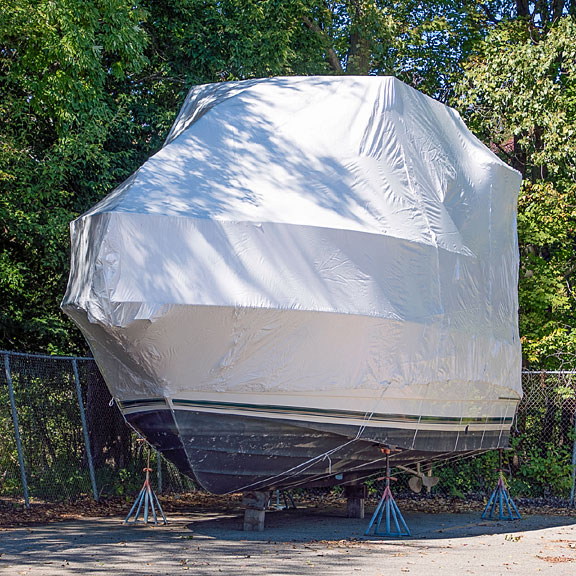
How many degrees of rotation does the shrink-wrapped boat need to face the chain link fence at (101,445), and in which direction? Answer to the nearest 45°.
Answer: approximately 90° to its right

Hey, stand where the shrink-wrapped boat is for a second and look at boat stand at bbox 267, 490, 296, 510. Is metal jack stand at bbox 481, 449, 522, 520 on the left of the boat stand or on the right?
right

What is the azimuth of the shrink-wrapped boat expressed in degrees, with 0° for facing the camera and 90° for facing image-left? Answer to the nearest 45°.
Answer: approximately 45°
